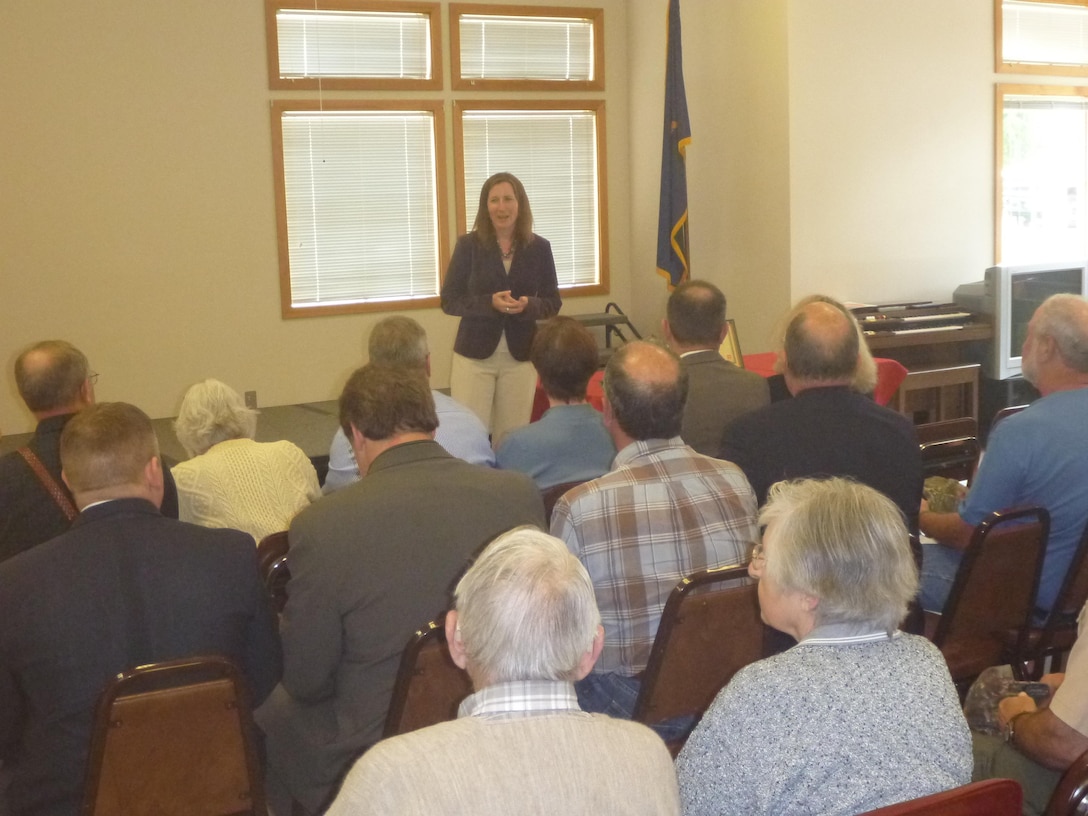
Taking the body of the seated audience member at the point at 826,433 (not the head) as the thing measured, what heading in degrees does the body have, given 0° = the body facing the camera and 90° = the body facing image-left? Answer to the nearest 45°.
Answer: approximately 180°

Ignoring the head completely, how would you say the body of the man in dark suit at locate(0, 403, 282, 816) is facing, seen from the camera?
away from the camera

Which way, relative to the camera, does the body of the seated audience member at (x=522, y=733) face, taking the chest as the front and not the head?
away from the camera

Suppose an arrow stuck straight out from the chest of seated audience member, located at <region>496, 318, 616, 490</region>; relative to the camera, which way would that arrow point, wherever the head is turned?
away from the camera

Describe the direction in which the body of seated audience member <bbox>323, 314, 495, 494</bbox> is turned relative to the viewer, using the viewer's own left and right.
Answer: facing away from the viewer

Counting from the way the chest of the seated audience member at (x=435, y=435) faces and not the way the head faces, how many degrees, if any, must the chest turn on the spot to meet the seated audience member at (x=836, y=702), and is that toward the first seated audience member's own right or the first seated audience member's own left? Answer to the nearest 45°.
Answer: approximately 180°

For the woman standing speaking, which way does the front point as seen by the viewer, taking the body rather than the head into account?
toward the camera

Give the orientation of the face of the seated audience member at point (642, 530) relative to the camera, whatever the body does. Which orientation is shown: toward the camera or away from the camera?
away from the camera

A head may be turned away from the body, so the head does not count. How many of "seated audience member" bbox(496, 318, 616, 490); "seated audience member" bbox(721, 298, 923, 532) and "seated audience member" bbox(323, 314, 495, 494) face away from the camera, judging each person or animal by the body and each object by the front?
3

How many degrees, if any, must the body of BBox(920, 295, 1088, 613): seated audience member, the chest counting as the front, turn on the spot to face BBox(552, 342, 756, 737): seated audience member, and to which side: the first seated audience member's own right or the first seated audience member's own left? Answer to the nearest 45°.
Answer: approximately 90° to the first seated audience member's own left

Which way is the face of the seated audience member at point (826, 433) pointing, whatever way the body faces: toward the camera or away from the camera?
away from the camera

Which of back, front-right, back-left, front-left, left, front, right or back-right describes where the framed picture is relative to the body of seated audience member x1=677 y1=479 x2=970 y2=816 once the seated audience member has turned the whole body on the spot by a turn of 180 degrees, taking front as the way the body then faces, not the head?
back-left

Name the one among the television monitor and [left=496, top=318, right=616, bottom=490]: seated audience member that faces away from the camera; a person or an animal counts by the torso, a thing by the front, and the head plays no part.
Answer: the seated audience member

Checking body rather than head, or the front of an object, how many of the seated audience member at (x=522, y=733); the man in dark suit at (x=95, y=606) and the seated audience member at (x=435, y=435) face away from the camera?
3
